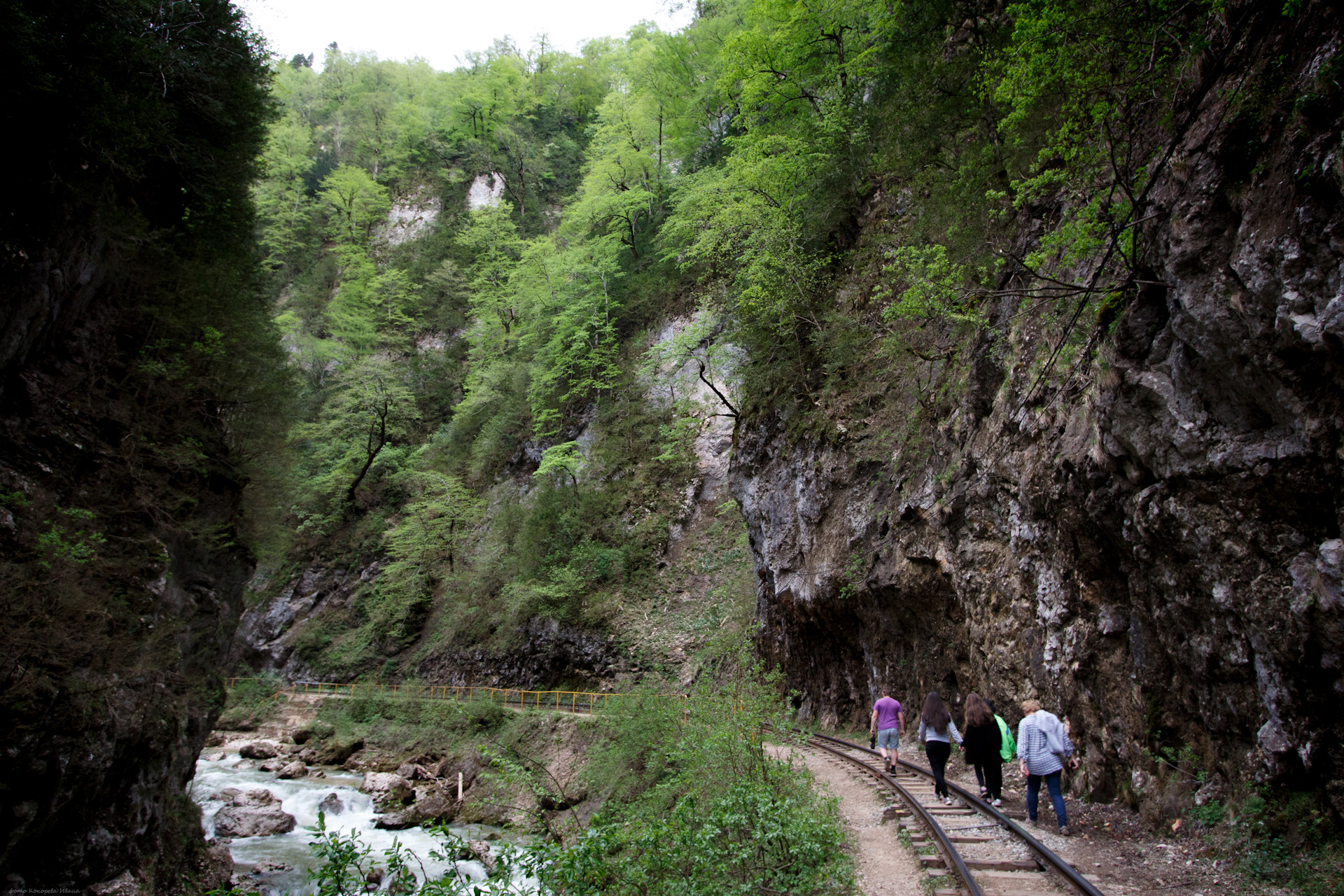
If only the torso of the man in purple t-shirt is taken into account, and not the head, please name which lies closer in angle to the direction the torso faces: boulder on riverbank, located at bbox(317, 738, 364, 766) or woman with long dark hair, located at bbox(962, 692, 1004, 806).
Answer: the boulder on riverbank

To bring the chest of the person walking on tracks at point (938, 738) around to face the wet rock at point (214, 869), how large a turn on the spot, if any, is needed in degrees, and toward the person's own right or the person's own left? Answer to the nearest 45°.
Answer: approximately 90° to the person's own left

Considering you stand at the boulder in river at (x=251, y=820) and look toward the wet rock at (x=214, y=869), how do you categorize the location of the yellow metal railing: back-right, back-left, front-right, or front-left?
back-left

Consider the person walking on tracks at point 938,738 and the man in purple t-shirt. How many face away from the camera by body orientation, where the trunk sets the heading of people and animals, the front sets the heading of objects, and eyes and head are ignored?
2

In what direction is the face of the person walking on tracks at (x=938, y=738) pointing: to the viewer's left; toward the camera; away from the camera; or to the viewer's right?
away from the camera

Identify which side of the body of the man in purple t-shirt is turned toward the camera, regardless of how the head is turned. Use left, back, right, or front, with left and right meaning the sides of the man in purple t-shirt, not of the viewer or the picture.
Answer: back

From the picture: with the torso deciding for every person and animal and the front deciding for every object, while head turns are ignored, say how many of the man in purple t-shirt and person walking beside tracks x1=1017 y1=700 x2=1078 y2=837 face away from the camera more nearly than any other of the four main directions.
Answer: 2

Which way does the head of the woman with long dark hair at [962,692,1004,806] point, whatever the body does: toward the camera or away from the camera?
away from the camera

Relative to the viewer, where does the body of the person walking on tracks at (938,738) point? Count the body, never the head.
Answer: away from the camera

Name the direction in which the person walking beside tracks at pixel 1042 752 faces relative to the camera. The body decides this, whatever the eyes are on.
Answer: away from the camera

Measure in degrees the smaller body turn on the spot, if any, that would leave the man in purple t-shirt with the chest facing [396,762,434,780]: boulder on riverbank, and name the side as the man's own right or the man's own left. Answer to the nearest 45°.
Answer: approximately 45° to the man's own left
